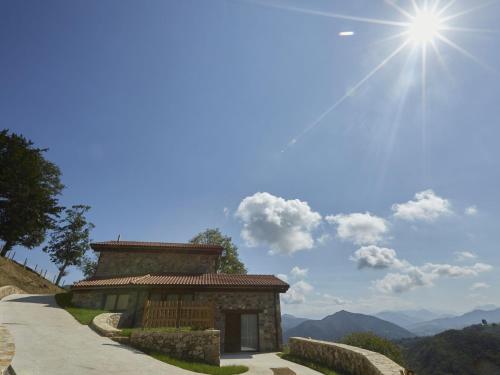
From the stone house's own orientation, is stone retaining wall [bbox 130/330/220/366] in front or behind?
in front

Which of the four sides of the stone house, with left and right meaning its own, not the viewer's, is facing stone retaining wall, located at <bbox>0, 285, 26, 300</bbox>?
right

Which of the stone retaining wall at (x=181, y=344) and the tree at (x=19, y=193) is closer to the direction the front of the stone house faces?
the stone retaining wall

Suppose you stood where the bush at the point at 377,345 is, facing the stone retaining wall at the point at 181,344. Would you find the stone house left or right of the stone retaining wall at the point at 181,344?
right

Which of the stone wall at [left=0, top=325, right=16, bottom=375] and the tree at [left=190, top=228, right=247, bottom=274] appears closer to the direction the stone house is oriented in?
the stone wall

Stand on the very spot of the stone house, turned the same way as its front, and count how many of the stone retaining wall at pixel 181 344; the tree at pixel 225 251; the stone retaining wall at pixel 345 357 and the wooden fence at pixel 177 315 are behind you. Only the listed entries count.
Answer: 1

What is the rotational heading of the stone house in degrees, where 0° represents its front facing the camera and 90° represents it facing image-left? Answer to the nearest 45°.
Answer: approximately 0°

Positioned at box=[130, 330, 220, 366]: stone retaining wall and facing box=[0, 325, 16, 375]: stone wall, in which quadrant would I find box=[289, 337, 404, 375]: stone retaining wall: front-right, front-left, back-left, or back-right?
back-left

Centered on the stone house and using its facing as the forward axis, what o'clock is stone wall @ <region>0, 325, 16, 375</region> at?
The stone wall is roughly at 1 o'clock from the stone house.

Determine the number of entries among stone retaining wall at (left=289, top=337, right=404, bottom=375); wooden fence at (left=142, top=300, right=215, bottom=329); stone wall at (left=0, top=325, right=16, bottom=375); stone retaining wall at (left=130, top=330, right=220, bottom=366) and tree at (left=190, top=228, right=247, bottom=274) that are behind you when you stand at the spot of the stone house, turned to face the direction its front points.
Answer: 1

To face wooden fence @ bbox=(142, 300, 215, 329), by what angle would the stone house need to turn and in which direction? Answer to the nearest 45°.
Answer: approximately 45° to its right

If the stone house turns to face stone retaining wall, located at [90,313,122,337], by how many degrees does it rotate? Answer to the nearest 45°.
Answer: approximately 45° to its right

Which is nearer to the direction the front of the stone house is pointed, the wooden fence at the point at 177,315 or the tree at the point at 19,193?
the wooden fence

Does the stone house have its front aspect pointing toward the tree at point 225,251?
no

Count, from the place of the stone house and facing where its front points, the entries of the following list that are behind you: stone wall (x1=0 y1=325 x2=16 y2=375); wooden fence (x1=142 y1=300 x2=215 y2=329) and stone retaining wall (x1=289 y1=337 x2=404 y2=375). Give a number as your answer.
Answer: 0

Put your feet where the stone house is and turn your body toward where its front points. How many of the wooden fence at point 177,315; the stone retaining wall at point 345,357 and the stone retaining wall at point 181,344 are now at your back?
0

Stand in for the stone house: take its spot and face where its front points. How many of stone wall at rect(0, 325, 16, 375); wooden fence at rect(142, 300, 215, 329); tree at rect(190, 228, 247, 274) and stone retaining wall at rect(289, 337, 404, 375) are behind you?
1

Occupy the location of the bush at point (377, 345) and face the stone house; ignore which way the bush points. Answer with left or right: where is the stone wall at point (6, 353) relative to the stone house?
left

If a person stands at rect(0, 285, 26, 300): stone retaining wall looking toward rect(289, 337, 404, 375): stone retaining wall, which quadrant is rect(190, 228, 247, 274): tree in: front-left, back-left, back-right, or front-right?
front-left
